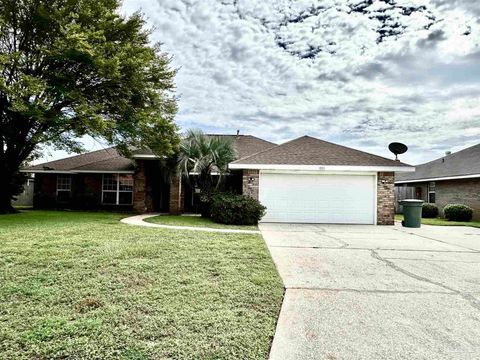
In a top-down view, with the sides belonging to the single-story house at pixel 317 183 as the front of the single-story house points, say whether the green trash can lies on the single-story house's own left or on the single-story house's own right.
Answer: on the single-story house's own left

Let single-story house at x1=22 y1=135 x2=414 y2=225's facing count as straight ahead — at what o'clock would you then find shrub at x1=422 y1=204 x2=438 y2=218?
The shrub is roughly at 8 o'clock from the single-story house.

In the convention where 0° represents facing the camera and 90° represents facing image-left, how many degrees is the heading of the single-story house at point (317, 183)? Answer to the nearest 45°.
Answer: approximately 0°
